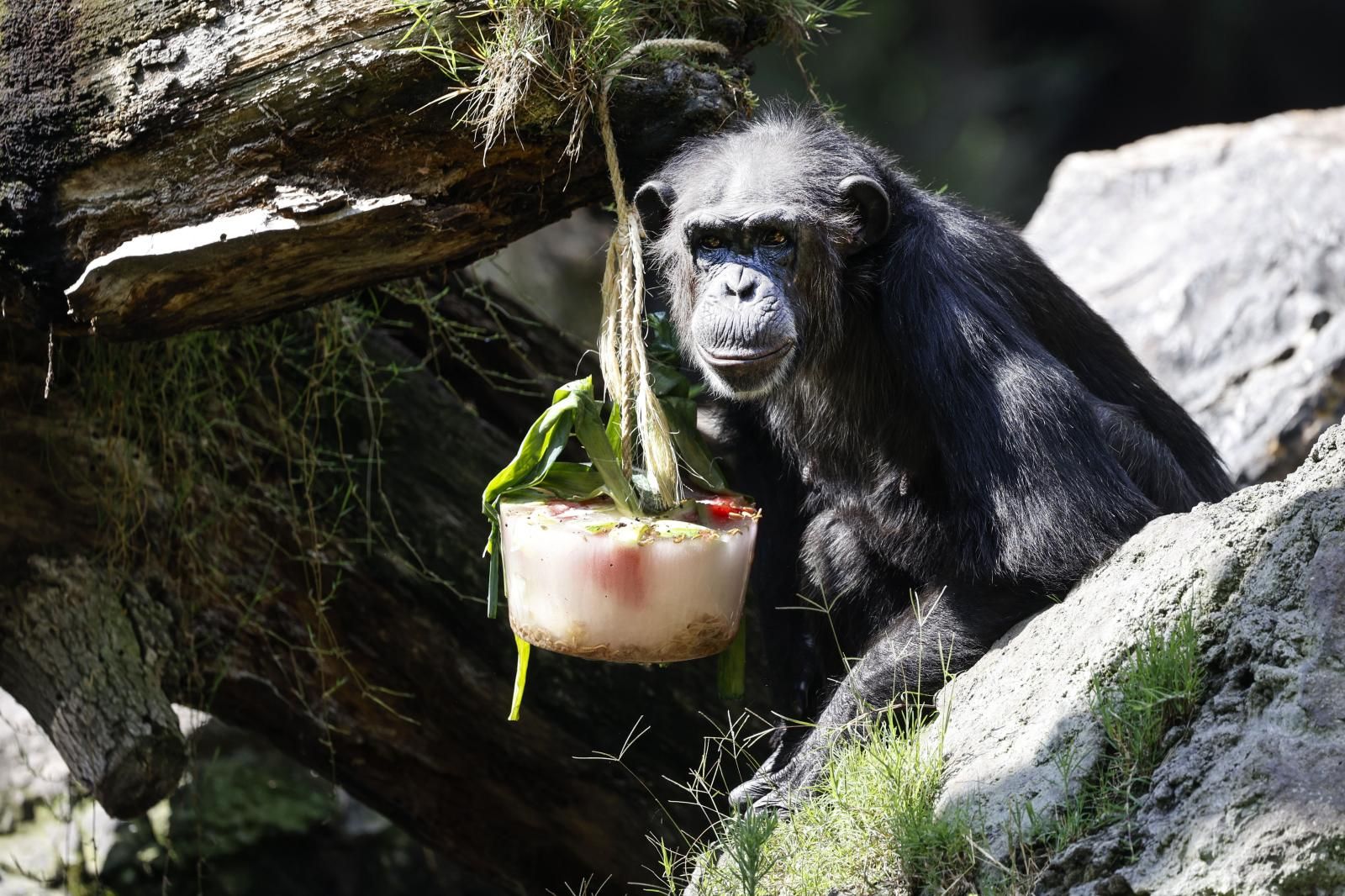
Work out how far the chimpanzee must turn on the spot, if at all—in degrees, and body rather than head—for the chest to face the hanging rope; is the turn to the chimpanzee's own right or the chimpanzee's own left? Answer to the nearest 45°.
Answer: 0° — it already faces it

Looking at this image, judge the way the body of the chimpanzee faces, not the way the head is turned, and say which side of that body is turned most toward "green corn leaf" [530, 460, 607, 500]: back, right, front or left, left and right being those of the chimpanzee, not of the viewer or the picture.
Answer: front

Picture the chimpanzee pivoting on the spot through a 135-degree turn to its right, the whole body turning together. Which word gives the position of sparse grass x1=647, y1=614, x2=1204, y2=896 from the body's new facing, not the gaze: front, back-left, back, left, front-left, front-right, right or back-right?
back

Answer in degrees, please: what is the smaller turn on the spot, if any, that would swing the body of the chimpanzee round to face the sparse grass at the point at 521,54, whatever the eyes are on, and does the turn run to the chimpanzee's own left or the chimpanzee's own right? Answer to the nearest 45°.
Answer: approximately 45° to the chimpanzee's own right

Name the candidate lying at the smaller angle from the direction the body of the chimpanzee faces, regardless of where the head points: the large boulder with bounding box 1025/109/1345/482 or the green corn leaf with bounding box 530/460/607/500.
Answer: the green corn leaf

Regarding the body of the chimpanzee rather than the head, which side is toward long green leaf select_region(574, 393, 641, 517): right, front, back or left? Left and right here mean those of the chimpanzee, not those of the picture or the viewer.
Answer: front

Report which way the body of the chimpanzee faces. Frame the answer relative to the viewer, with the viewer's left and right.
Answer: facing the viewer and to the left of the viewer

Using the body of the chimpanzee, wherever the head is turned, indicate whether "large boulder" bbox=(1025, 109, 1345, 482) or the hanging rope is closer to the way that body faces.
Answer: the hanging rope

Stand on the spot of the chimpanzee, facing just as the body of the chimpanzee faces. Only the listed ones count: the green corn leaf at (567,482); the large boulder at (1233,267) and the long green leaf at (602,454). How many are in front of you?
2

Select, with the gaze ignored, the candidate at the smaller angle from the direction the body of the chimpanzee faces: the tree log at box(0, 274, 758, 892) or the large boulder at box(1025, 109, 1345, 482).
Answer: the tree log

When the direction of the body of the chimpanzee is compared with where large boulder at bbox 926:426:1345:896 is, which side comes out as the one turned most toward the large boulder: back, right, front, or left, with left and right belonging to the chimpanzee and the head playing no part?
left
